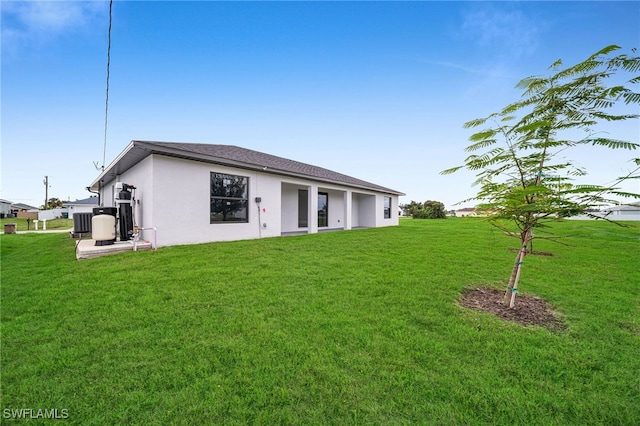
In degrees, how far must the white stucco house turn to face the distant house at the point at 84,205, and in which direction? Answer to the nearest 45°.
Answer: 0° — it already faces it

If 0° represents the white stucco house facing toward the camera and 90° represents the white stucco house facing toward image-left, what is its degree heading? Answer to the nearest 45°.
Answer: approximately 135°

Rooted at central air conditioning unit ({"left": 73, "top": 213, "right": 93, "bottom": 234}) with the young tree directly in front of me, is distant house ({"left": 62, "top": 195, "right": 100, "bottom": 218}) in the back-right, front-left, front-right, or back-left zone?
back-left

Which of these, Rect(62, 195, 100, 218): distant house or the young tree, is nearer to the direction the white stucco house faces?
the distant house

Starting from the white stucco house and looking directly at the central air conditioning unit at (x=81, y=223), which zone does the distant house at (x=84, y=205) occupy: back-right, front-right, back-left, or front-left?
front-right

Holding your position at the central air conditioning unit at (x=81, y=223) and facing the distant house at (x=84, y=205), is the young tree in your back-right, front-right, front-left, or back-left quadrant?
back-right

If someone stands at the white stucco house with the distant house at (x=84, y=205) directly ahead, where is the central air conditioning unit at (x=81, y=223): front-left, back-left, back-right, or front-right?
front-left

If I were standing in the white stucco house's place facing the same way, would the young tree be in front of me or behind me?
behind

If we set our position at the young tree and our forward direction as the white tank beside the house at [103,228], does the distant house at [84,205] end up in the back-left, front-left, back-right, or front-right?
front-right

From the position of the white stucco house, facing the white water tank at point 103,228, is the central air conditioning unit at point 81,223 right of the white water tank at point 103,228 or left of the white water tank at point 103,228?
right

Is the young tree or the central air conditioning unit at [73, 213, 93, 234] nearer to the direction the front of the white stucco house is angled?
the central air conditioning unit
